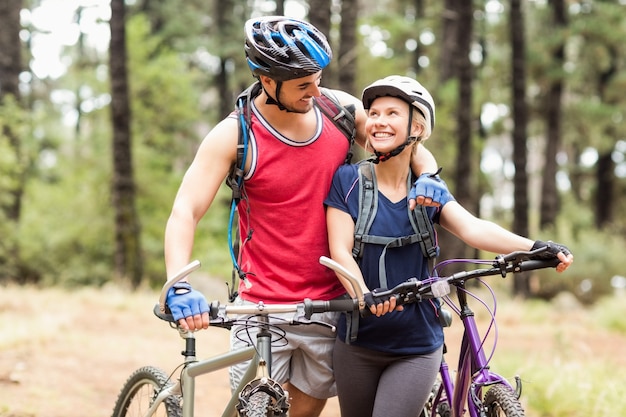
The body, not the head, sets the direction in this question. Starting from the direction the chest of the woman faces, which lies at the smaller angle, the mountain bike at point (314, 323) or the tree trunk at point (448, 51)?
the mountain bike

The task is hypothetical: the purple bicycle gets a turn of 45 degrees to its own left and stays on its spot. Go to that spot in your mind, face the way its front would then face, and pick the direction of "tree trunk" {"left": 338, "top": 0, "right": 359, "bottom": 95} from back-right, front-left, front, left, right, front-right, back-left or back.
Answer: left

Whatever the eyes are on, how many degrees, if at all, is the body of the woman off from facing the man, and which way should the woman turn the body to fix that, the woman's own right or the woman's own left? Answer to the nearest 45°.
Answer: approximately 90° to the woman's own right

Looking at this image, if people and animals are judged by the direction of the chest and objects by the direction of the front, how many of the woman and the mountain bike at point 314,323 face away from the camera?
0

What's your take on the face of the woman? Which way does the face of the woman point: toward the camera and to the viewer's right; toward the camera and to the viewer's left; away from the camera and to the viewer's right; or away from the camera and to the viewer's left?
toward the camera and to the viewer's left

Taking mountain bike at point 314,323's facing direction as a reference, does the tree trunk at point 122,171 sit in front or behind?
behind

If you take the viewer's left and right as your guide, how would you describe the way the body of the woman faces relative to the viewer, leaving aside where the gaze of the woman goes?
facing the viewer

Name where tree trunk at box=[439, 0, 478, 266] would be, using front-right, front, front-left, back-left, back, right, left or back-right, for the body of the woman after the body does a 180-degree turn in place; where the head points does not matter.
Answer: front
